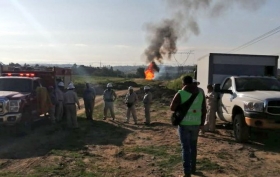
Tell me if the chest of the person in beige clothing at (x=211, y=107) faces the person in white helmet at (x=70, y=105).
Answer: yes

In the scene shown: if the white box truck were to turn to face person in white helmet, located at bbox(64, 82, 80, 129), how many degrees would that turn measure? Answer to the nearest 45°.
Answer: approximately 135° to its right

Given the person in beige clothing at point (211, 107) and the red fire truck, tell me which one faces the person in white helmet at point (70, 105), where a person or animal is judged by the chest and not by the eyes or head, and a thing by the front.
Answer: the person in beige clothing at point (211, 107)

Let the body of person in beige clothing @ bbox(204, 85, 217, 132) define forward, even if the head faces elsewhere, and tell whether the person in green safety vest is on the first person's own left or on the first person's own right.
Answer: on the first person's own left

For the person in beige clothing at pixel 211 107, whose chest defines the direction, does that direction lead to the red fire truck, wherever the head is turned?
yes

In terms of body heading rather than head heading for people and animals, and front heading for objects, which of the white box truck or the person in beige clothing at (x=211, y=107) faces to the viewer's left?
the person in beige clothing

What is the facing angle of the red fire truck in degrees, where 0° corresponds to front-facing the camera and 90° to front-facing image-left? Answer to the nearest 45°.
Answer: approximately 45°

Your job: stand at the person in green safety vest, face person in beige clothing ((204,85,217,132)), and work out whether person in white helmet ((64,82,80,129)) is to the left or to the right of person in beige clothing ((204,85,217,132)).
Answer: left

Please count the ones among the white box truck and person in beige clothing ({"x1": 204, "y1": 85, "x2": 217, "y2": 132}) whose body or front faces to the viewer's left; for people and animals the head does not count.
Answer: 1

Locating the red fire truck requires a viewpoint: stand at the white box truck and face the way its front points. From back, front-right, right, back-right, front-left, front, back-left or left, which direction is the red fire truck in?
back-right

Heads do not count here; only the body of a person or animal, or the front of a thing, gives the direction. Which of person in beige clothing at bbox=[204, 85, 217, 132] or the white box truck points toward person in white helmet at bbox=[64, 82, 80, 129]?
person in beige clothing at bbox=[204, 85, 217, 132]

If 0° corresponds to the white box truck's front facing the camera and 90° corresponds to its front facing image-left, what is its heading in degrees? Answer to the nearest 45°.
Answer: approximately 315°

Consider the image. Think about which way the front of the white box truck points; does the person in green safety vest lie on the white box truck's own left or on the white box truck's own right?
on the white box truck's own right
